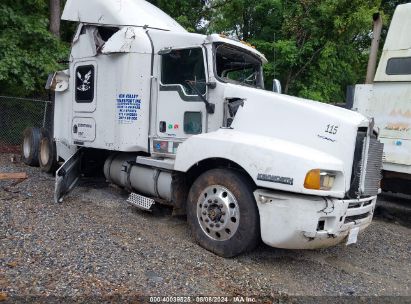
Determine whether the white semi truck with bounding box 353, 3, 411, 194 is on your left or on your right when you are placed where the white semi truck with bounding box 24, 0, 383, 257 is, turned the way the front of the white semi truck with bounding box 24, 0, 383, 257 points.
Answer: on your left

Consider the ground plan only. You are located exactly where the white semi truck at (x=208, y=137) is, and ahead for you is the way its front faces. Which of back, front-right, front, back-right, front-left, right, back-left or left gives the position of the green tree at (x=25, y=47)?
back

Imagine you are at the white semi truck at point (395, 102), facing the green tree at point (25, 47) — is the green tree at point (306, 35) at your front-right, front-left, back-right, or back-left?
front-right

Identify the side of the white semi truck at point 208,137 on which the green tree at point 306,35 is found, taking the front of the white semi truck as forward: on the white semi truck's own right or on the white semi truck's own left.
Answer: on the white semi truck's own left

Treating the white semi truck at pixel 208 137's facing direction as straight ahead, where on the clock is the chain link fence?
The chain link fence is roughly at 6 o'clock from the white semi truck.

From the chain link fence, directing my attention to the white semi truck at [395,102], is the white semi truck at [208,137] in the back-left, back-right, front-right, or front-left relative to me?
front-right

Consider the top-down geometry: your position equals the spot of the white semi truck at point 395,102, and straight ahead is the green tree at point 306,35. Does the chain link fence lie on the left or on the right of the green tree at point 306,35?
left

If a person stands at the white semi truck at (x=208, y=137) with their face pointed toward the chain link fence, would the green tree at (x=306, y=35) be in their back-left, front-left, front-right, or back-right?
front-right

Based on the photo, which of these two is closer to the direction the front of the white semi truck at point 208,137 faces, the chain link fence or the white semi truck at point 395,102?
the white semi truck
